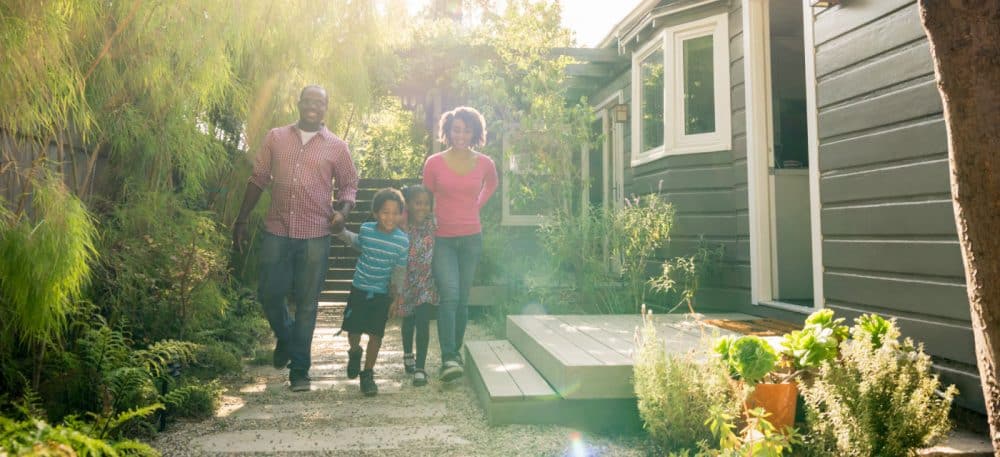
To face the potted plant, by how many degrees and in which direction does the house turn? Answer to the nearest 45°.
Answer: approximately 45° to its left

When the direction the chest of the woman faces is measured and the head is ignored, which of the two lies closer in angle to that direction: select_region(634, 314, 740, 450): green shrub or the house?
the green shrub

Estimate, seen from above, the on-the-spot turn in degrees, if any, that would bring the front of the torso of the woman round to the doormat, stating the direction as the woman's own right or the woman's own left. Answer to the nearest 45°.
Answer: approximately 90° to the woman's own left

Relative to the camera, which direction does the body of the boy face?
toward the camera

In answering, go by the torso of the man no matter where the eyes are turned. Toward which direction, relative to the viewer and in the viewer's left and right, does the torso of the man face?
facing the viewer

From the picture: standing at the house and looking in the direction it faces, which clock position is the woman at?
The woman is roughly at 12 o'clock from the house.

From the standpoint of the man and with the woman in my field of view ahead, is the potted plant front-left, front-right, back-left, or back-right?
front-right

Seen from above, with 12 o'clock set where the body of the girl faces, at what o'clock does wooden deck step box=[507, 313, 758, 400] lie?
The wooden deck step is roughly at 10 o'clock from the girl.

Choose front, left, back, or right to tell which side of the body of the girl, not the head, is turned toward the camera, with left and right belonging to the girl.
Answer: front

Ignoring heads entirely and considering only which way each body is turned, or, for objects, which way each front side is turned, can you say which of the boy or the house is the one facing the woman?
the house

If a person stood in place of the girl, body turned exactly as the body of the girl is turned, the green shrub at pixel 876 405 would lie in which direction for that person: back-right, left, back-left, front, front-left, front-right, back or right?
front-left
